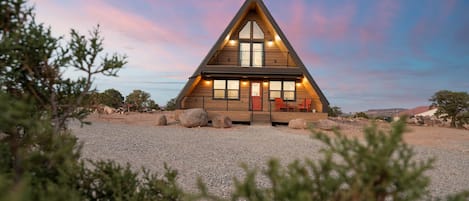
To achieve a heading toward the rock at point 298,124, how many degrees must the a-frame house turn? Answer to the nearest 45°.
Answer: approximately 45° to its left

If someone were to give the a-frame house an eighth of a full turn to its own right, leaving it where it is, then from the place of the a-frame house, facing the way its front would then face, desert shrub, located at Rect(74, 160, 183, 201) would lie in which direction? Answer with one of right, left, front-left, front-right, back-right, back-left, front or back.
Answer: front-left

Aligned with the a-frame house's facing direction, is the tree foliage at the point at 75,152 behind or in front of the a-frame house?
in front

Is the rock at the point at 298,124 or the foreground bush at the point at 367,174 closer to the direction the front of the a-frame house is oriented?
the foreground bush

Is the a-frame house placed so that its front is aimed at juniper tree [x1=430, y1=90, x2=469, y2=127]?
no

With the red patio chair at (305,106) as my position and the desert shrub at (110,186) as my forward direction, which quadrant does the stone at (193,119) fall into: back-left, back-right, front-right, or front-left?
front-right

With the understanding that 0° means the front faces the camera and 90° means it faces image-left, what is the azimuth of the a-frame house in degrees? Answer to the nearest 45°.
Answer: approximately 0°

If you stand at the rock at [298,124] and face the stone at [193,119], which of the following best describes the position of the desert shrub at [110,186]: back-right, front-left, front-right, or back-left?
front-left

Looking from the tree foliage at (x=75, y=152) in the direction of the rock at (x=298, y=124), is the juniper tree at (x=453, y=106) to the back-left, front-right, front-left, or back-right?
front-right

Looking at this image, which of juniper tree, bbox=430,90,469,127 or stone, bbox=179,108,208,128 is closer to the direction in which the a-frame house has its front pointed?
the stone

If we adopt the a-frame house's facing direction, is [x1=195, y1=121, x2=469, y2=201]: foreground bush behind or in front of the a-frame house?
in front

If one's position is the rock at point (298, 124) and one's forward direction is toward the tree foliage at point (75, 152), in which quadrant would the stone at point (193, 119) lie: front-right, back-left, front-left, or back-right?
front-right
